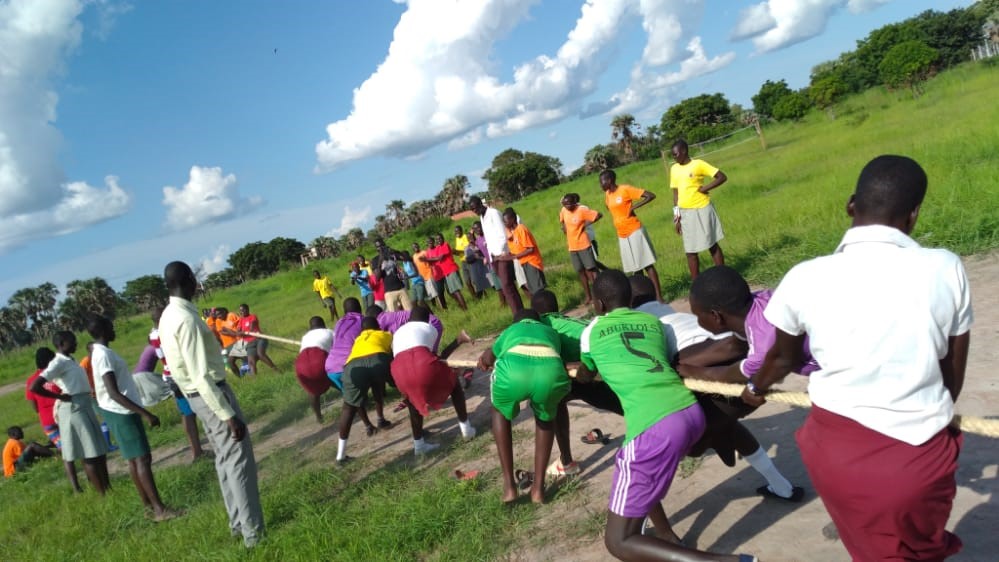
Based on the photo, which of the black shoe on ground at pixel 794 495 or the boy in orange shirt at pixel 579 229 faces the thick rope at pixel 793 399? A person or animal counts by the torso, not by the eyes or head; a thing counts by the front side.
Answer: the boy in orange shirt

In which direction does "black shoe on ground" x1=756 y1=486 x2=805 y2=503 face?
to the viewer's left

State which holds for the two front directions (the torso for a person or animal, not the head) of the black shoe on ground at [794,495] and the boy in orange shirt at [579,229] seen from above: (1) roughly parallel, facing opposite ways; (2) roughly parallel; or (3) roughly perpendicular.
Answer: roughly perpendicular

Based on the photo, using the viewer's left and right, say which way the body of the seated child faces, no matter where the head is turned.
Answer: facing to the right of the viewer

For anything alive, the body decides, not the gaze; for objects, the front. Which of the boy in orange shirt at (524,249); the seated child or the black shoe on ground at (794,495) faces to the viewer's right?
the seated child

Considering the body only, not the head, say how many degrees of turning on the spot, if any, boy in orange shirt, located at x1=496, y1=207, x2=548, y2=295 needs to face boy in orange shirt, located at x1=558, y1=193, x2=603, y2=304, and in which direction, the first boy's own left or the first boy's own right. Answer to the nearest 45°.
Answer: approximately 135° to the first boy's own left
